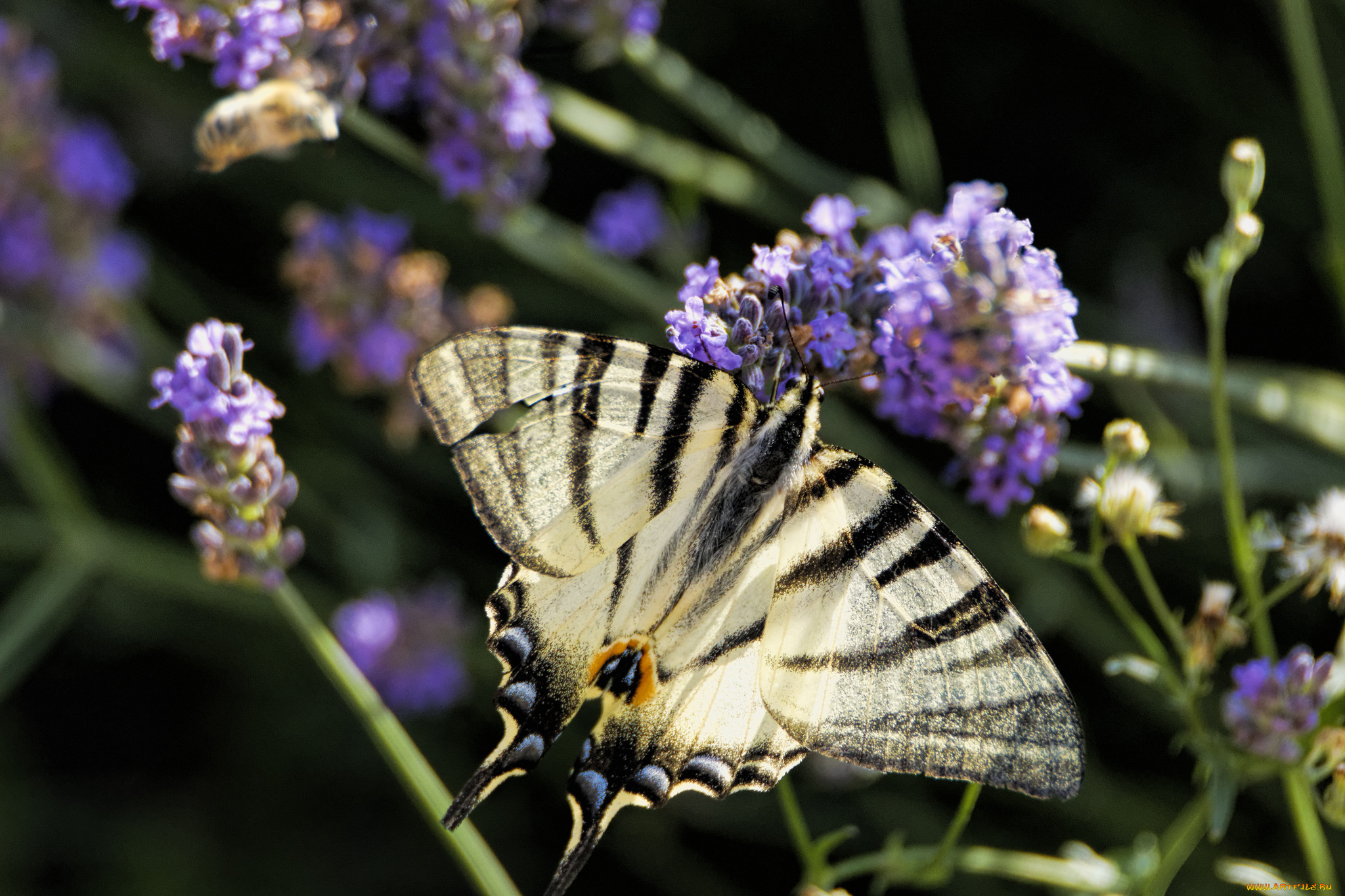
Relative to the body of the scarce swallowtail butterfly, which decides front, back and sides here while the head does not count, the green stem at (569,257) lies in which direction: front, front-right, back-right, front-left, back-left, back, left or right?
left

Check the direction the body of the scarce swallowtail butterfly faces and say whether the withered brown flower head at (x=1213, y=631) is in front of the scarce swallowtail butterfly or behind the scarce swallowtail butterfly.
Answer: in front

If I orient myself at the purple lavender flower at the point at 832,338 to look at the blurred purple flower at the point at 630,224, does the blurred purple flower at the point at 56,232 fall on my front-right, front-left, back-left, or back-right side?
front-left

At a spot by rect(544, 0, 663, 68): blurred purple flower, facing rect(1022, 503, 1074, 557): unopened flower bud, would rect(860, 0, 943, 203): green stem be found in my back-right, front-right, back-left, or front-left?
front-left

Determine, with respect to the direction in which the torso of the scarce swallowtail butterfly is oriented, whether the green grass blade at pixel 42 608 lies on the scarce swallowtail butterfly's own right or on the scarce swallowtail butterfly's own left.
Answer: on the scarce swallowtail butterfly's own left

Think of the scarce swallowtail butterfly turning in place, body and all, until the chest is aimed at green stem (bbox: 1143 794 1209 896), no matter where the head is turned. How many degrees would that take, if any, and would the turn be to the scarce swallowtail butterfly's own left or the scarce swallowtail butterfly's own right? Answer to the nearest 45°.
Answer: approximately 45° to the scarce swallowtail butterfly's own right

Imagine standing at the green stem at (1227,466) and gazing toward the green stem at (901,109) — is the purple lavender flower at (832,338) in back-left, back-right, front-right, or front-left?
front-left

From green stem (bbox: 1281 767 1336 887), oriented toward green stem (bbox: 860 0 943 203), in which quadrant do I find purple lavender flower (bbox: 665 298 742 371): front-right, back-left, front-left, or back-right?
front-left

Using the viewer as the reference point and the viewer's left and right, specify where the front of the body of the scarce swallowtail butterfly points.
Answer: facing away from the viewer and to the right of the viewer
